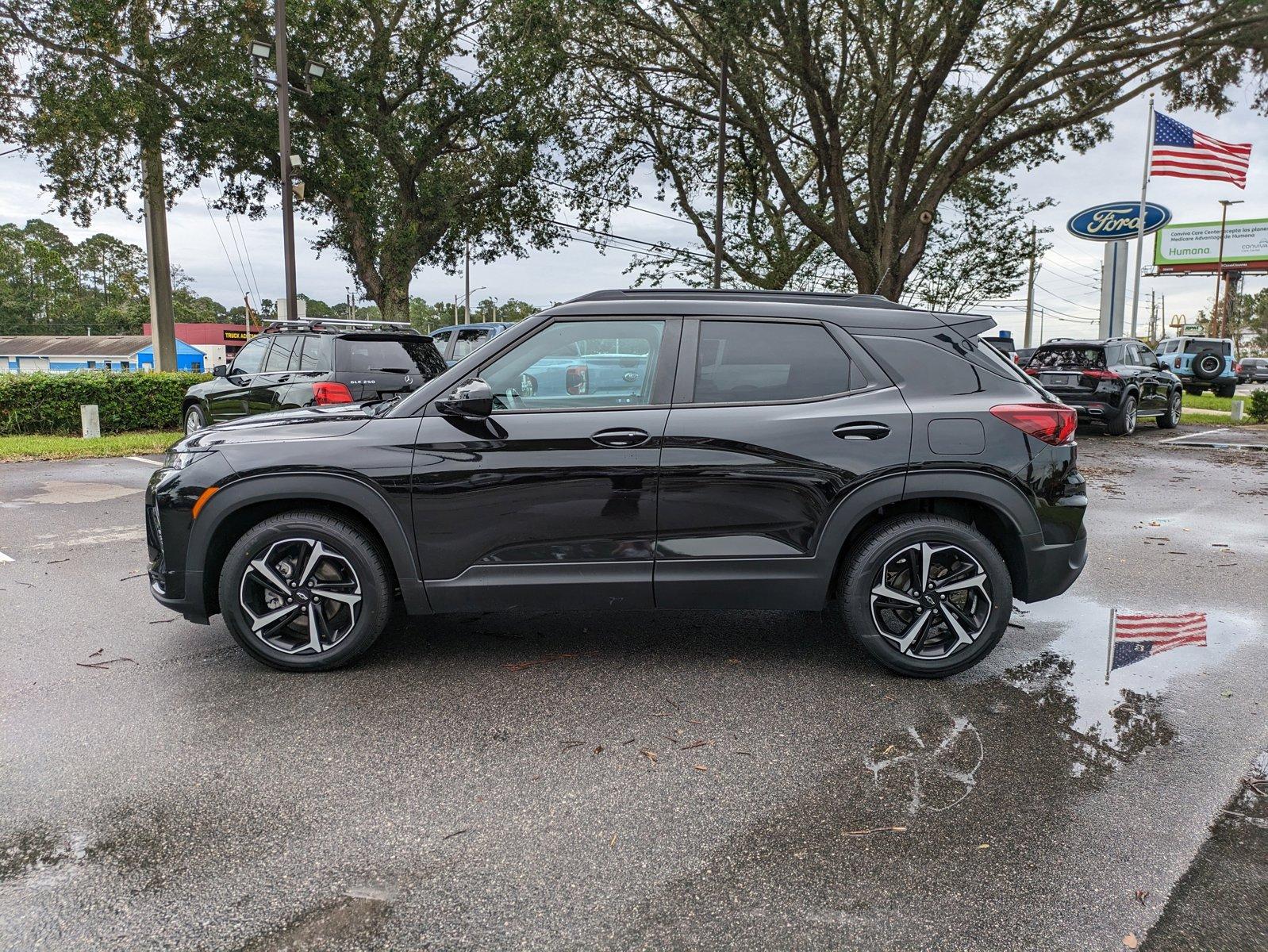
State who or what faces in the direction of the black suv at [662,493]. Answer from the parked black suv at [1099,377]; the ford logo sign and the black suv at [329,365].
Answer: the ford logo sign

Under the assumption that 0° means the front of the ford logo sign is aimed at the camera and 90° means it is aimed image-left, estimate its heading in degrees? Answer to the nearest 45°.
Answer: approximately 0°

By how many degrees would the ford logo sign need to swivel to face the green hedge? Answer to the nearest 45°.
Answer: approximately 45° to its right

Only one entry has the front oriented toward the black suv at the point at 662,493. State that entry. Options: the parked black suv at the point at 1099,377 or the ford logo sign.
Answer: the ford logo sign

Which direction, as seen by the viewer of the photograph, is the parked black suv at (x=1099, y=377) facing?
facing away from the viewer and to the right of the viewer

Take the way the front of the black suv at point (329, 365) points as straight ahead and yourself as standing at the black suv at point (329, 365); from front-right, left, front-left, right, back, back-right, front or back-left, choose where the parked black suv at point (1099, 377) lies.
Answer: back-right

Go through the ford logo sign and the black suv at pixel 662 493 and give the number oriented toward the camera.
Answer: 1

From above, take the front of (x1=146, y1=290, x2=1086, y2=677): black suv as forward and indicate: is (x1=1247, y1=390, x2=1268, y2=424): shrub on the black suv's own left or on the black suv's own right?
on the black suv's own right

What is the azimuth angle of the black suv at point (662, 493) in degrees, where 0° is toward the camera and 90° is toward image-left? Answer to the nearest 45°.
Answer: approximately 90°
